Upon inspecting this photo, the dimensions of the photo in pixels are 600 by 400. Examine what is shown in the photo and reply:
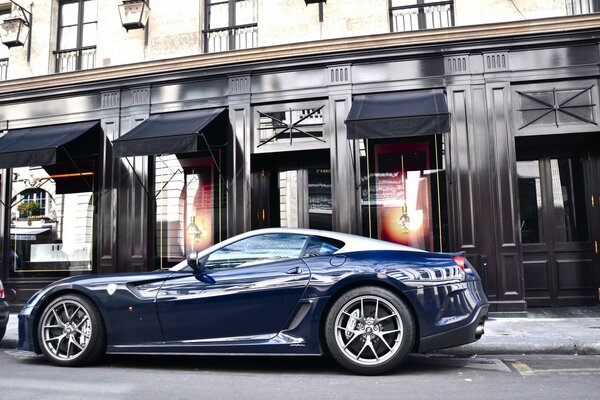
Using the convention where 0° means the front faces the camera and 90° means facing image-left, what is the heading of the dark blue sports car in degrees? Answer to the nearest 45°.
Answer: approximately 90°

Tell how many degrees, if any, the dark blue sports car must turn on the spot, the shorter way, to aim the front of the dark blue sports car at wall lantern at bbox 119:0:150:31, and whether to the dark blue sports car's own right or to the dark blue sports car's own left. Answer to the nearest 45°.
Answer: approximately 45° to the dark blue sports car's own right

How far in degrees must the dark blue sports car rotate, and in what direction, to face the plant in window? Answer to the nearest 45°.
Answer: approximately 45° to its right

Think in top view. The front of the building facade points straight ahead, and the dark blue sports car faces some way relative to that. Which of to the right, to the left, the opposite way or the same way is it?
to the right

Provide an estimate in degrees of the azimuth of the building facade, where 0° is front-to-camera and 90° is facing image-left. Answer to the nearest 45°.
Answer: approximately 0°

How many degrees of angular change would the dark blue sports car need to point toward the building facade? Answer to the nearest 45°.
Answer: approximately 90° to its right

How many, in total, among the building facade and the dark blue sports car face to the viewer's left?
1
